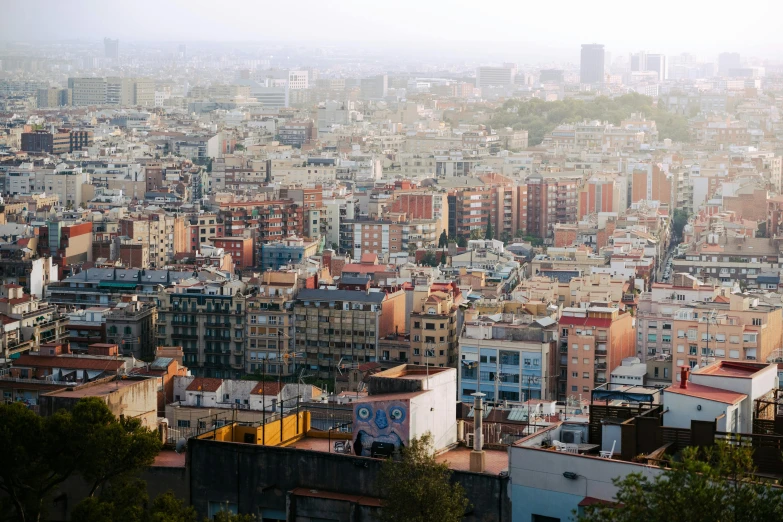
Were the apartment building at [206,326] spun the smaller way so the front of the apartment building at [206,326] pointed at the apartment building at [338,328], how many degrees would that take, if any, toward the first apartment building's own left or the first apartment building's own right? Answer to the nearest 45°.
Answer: approximately 90° to the first apartment building's own left

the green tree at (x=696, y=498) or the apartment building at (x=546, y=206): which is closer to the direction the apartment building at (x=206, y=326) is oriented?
the green tree

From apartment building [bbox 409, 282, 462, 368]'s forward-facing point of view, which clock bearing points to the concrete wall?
The concrete wall is roughly at 12 o'clock from the apartment building.

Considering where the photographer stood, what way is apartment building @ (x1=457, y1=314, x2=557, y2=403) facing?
facing the viewer

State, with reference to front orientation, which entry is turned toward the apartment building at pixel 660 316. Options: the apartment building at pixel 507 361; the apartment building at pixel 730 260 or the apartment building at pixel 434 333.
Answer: the apartment building at pixel 730 260

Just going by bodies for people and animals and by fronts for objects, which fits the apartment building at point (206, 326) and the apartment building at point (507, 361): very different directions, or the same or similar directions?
same or similar directions

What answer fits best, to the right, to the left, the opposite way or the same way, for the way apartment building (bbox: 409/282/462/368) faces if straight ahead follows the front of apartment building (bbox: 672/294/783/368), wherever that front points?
the same way

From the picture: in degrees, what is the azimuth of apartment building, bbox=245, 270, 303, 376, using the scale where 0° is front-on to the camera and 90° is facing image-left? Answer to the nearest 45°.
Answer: approximately 0°

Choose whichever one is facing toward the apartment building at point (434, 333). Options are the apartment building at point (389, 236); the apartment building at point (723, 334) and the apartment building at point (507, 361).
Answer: the apartment building at point (389, 236)

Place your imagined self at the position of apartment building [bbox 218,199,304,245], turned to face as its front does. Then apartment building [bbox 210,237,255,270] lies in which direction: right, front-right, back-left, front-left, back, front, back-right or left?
front

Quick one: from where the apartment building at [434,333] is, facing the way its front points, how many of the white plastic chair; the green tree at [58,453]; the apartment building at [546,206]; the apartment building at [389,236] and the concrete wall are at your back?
2

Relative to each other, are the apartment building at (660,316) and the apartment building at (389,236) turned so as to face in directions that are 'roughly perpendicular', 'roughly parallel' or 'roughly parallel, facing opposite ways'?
roughly parallel

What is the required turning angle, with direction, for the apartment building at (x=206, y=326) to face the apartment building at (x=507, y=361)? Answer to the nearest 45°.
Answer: approximately 45° to its left

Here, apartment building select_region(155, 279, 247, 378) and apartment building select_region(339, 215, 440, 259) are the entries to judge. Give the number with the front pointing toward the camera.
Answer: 2

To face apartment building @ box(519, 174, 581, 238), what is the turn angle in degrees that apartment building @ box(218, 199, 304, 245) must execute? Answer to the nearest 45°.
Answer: approximately 135° to its left

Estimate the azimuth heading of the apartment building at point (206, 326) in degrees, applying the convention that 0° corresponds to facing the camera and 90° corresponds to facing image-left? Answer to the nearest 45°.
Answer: approximately 0°

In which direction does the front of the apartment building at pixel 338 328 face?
toward the camera

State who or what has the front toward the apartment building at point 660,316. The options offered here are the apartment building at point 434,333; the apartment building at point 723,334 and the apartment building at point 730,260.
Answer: the apartment building at point 730,260

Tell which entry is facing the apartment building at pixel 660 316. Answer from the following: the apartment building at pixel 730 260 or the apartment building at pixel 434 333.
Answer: the apartment building at pixel 730 260

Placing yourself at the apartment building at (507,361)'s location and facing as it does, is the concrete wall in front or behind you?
in front

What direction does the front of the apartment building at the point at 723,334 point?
toward the camera

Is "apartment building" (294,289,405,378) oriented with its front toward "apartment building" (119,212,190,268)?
no
